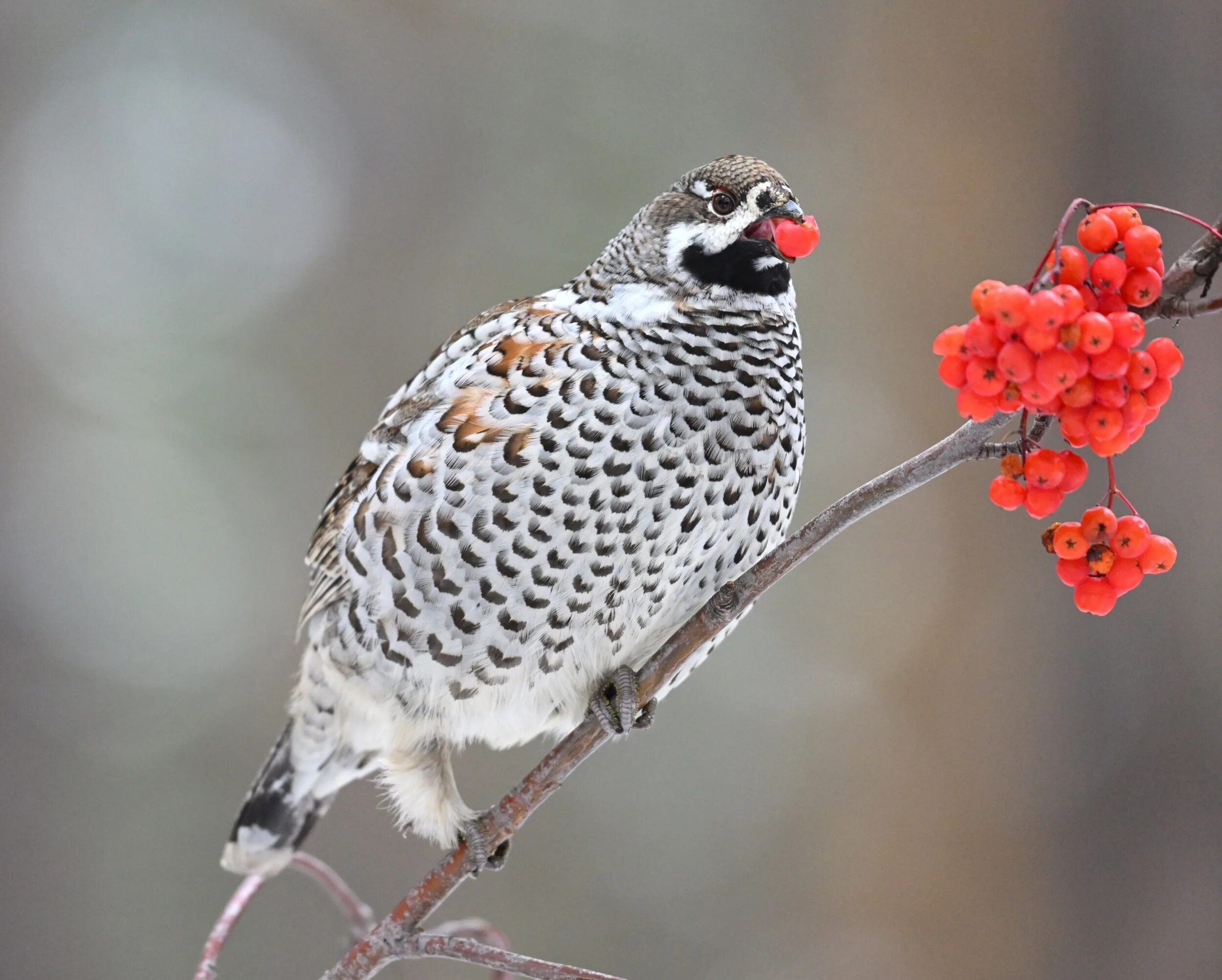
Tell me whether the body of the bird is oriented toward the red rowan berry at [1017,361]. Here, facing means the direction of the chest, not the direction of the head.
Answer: no

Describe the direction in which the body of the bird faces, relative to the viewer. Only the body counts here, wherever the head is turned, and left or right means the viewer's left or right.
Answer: facing to the right of the viewer

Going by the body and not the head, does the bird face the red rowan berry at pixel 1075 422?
no

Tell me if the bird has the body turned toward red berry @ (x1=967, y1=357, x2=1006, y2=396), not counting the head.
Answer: no
